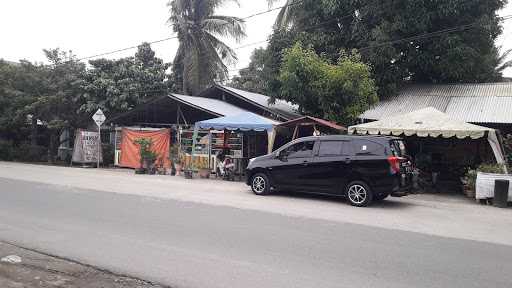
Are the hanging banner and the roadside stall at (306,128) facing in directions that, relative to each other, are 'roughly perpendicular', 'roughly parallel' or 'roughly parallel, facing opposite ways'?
roughly parallel

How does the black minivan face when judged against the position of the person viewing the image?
facing away from the viewer and to the left of the viewer

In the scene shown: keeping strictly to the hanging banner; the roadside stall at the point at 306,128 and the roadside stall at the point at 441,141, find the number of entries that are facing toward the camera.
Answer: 3

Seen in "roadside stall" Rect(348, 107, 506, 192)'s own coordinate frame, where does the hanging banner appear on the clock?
The hanging banner is roughly at 3 o'clock from the roadside stall.

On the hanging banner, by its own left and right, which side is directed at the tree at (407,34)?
left

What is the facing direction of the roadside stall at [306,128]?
toward the camera

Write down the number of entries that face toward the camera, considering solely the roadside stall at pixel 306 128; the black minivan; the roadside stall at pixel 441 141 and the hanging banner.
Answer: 3

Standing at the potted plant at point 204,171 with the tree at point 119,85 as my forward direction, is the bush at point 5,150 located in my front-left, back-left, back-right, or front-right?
front-left

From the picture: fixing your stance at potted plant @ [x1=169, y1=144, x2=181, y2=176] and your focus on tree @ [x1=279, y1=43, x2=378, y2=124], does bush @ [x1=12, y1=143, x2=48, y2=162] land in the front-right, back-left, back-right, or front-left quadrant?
back-left

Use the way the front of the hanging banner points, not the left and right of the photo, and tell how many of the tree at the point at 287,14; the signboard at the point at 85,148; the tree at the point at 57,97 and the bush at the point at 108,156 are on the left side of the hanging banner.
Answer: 1

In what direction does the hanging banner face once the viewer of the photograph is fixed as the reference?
facing the viewer

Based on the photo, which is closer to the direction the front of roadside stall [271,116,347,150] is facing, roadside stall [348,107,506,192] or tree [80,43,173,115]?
the roadside stall

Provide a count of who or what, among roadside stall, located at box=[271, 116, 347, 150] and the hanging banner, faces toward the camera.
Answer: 2

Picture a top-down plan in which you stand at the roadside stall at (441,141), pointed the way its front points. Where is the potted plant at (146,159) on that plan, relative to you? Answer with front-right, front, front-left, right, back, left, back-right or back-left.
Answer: right

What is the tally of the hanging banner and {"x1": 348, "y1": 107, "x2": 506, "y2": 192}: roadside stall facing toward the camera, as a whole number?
2

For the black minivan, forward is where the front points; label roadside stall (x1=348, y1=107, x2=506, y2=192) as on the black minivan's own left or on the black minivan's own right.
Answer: on the black minivan's own right

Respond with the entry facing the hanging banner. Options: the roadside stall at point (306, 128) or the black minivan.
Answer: the black minivan

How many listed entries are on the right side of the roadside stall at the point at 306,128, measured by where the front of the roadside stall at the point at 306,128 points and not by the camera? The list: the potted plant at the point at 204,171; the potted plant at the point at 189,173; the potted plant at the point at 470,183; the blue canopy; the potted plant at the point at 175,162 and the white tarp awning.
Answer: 4
